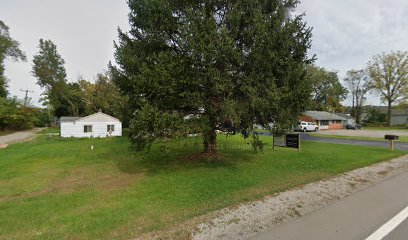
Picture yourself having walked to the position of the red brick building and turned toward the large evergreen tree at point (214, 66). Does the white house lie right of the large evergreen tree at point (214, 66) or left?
right

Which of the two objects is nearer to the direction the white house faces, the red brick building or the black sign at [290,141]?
the black sign

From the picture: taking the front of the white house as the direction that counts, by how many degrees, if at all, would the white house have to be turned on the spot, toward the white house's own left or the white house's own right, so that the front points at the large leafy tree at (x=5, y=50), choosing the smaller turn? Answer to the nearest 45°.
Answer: approximately 135° to the white house's own right

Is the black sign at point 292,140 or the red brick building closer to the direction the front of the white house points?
the black sign

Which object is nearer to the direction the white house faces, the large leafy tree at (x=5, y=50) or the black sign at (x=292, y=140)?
the black sign

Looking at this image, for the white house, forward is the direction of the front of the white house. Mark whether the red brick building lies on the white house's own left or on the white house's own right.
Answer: on the white house's own left

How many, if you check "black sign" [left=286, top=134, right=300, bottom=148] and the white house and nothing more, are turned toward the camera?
2

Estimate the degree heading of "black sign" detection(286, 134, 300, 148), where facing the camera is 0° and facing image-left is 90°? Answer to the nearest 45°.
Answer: approximately 0°

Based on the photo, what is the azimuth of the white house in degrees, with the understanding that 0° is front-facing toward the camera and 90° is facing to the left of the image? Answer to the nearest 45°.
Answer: approximately 0°

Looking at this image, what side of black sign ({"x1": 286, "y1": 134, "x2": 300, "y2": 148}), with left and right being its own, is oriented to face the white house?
right

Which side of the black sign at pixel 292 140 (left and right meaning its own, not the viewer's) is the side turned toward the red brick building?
back
